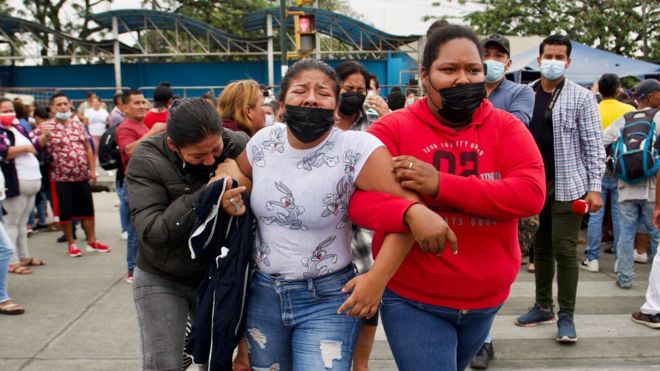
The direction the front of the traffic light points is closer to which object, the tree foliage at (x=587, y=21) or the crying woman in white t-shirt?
the crying woman in white t-shirt

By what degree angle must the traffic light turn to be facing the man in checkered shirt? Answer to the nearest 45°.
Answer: approximately 45° to its right

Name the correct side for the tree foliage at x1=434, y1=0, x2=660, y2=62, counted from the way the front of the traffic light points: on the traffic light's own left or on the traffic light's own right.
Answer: on the traffic light's own left

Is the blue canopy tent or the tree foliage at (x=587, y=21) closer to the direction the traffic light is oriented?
the blue canopy tent

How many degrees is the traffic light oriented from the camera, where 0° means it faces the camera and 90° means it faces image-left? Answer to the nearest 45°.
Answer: approximately 315°

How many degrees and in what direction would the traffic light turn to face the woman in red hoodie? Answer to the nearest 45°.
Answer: approximately 45° to its right
